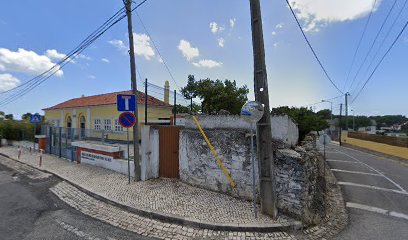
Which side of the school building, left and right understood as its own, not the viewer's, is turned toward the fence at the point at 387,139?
left

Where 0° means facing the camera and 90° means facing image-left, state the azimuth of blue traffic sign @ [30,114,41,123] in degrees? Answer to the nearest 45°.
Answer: approximately 0°

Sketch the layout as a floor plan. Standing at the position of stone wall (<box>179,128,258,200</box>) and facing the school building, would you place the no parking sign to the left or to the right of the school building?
left

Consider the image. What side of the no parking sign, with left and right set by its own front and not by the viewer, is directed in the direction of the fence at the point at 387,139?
left

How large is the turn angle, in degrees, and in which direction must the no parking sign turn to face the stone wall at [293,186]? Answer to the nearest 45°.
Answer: approximately 45° to its left

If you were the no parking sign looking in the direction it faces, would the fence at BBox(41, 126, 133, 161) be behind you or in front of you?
behind

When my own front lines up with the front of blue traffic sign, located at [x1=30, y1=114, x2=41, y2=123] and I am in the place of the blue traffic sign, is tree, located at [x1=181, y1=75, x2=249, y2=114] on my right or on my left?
on my left

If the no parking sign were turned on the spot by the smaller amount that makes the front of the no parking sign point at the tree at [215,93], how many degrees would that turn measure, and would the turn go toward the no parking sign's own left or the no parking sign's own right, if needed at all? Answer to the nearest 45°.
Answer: approximately 135° to the no parking sign's own left

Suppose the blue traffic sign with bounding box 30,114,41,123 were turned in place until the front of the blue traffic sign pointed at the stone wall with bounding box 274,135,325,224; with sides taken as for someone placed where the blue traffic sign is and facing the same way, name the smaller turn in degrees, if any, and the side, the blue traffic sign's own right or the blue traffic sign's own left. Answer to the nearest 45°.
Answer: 0° — it already faces it

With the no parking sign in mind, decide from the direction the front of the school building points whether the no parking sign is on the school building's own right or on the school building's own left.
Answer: on the school building's own left

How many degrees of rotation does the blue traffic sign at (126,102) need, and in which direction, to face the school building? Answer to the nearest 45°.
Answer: approximately 180°

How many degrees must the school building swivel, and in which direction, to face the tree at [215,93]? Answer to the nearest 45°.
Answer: approximately 90° to its left

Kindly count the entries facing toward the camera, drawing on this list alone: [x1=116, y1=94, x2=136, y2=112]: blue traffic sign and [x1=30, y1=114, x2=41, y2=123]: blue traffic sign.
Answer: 2

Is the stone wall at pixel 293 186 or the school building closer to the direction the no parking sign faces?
the stone wall

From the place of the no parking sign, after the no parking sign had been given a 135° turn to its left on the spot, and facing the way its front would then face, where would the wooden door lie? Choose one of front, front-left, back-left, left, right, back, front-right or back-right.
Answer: front-right
